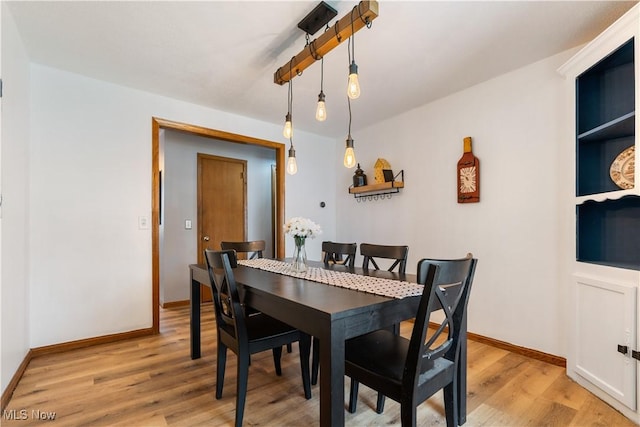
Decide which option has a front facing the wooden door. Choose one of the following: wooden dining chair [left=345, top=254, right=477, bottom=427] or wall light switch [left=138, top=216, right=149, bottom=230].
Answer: the wooden dining chair

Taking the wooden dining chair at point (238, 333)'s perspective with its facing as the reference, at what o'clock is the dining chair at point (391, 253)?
The dining chair is roughly at 1 o'clock from the wooden dining chair.

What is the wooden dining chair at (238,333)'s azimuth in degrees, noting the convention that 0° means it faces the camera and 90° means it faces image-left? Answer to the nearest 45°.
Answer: approximately 225°

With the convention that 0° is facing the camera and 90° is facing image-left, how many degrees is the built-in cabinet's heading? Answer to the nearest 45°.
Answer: approximately 45°

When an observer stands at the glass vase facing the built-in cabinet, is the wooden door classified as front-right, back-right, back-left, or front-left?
back-left

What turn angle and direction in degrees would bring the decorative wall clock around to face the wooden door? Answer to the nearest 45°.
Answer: approximately 45° to its right

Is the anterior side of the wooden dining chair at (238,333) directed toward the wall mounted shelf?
yes
